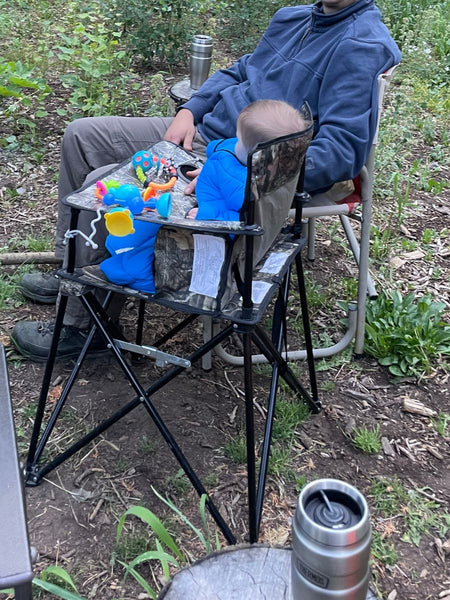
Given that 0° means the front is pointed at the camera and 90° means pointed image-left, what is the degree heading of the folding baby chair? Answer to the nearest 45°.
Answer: approximately 135°

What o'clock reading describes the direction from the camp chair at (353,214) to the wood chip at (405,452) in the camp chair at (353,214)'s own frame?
The wood chip is roughly at 8 o'clock from the camp chair.

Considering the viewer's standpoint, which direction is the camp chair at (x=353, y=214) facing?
facing to the left of the viewer

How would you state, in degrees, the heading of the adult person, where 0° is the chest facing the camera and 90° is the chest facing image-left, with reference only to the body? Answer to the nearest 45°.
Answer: approximately 45°

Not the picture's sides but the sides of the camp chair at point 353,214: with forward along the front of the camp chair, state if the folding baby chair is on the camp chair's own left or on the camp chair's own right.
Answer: on the camp chair's own left

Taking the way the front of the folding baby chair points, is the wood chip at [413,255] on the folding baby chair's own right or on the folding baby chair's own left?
on the folding baby chair's own right

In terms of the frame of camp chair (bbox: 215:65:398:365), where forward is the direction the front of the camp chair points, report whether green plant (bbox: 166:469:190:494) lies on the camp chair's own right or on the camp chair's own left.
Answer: on the camp chair's own left
